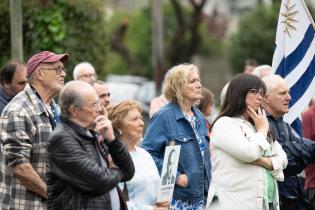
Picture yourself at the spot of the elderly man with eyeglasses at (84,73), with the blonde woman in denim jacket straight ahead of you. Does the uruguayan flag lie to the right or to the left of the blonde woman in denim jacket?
left

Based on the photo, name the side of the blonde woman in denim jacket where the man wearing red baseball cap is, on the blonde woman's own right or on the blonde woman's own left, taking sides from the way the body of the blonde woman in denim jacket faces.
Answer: on the blonde woman's own right

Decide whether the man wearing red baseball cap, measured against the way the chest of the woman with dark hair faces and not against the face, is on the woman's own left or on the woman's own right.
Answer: on the woman's own right

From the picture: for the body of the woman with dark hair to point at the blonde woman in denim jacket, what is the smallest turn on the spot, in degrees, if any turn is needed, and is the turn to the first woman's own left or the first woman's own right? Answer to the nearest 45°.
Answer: approximately 180°

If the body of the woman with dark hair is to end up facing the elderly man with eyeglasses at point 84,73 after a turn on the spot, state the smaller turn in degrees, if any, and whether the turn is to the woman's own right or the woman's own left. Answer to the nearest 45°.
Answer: approximately 180°

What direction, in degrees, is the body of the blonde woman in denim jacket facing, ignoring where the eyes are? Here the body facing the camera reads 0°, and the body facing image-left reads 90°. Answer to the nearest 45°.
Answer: approximately 315°

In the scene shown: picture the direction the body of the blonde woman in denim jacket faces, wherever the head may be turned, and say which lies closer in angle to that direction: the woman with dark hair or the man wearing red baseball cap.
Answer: the woman with dark hair

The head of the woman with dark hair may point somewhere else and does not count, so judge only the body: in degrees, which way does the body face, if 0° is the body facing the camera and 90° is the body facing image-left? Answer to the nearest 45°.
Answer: approximately 315°

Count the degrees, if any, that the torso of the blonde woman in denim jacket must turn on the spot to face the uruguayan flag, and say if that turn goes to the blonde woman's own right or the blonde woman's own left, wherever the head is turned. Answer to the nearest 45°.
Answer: approximately 90° to the blonde woman's own left

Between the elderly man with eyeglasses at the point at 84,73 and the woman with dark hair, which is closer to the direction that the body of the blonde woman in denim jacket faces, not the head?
the woman with dark hair
